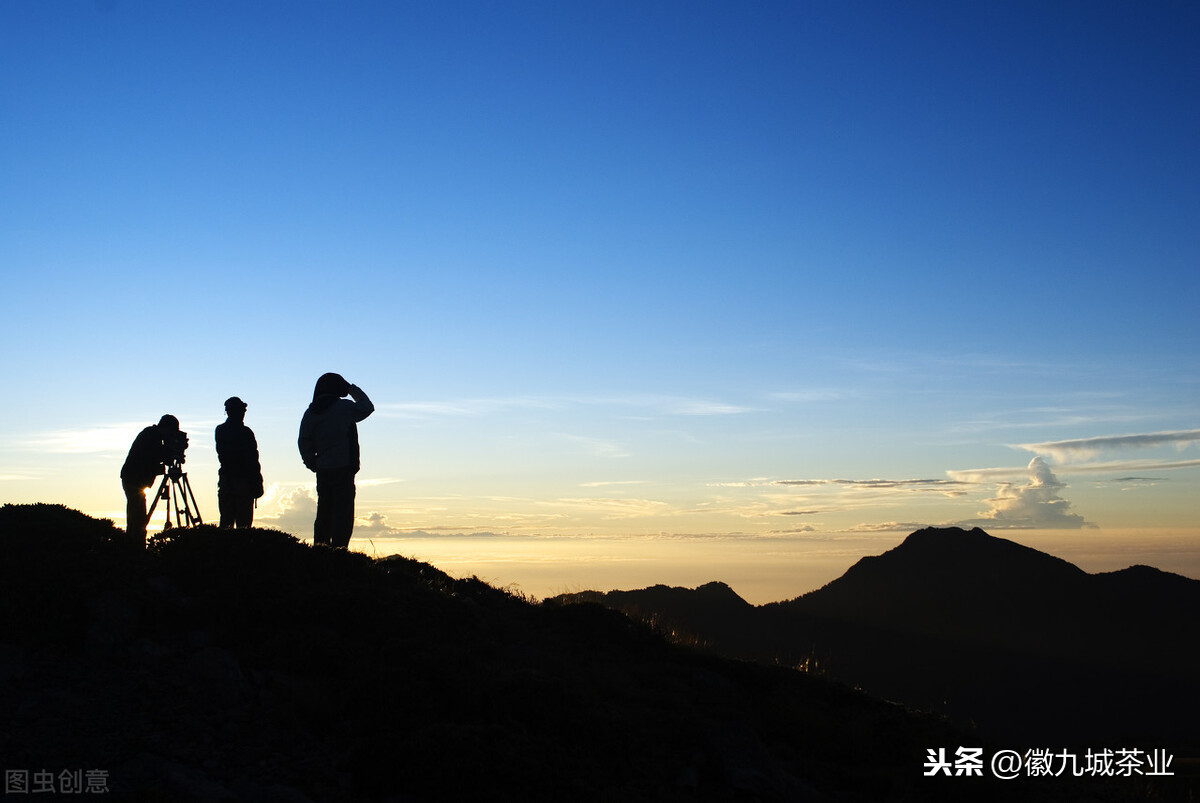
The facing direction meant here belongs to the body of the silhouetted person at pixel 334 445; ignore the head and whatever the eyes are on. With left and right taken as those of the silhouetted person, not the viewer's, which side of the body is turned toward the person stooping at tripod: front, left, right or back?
left

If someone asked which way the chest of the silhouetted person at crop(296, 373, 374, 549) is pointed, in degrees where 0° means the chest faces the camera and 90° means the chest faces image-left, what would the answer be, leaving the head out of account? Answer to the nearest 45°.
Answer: approximately 225°

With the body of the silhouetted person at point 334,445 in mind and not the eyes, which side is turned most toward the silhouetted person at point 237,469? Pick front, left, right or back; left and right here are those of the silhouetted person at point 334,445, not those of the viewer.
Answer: left

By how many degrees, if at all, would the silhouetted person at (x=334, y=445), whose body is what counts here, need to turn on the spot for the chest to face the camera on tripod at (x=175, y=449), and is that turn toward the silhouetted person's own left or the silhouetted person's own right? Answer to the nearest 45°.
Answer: approximately 90° to the silhouetted person's own left

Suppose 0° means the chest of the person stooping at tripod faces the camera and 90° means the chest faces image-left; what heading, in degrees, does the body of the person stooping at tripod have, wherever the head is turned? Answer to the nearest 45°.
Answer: approximately 270°

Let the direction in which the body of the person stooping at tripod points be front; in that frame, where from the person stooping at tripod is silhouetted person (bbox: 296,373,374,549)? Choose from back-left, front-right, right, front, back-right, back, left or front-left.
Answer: front-right

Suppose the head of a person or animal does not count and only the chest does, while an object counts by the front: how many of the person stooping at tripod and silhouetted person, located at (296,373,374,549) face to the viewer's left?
0
